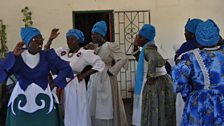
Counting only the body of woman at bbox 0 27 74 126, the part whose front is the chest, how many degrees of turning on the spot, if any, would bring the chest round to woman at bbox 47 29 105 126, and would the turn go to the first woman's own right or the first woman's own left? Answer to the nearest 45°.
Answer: approximately 135° to the first woman's own left

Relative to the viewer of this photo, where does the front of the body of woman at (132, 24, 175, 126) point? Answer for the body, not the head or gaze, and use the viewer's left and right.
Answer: facing to the left of the viewer

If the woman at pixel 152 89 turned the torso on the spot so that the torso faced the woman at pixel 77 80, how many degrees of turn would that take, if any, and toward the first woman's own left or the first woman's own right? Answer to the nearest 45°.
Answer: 0° — they already face them

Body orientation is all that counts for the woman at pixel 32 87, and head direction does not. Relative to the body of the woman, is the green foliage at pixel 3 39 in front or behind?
behind

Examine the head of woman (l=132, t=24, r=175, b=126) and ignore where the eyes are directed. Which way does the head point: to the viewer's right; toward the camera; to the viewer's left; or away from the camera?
to the viewer's left

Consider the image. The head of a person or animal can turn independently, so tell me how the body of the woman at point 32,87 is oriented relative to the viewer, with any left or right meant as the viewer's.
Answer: facing the viewer

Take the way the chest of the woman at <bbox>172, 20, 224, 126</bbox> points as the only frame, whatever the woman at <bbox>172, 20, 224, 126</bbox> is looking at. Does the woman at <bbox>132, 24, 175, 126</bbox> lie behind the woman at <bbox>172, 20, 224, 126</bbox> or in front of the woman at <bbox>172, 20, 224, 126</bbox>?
in front

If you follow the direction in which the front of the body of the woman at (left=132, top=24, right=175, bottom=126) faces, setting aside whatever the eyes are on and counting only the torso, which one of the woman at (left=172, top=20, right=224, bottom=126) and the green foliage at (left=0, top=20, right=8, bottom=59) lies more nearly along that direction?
the green foliage
